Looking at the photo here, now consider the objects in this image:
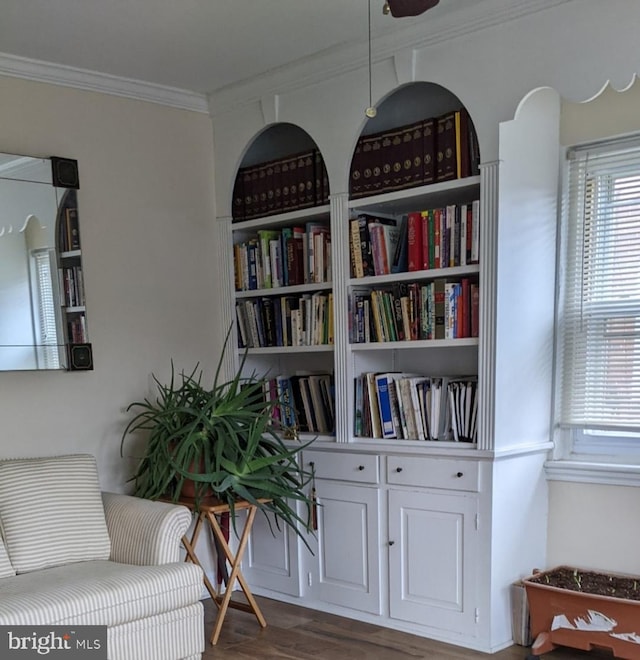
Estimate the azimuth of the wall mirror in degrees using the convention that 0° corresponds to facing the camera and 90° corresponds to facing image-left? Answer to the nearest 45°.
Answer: approximately 315°

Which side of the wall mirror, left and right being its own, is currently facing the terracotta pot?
front

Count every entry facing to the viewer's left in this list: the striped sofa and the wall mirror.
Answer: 0

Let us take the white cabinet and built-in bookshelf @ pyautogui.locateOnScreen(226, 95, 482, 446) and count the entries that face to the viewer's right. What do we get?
0

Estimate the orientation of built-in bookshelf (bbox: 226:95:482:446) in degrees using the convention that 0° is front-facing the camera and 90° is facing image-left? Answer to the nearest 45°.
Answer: approximately 45°

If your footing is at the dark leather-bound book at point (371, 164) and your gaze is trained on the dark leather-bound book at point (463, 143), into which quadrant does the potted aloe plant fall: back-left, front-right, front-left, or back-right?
back-right

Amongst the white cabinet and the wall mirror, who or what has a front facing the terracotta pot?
the wall mirror

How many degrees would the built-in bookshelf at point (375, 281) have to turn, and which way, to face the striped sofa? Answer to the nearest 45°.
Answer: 0° — it already faces it
